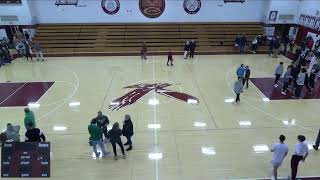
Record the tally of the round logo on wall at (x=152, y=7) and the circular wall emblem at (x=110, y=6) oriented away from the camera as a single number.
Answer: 0

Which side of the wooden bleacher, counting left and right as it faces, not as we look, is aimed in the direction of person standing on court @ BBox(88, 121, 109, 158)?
front

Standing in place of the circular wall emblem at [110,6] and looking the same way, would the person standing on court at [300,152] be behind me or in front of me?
in front

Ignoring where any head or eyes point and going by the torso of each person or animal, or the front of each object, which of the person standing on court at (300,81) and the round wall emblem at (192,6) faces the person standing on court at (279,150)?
the round wall emblem

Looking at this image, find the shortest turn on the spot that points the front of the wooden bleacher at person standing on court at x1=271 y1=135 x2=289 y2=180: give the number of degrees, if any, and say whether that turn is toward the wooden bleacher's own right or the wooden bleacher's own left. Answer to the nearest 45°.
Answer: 0° — it already faces them

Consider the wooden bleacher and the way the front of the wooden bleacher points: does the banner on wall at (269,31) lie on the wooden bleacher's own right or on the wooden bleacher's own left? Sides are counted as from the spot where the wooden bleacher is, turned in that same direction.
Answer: on the wooden bleacher's own left

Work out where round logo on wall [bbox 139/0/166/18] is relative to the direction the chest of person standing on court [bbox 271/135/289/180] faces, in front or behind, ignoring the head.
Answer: in front

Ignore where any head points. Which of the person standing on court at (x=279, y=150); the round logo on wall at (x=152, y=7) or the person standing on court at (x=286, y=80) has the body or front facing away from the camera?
the person standing on court at (x=279, y=150)

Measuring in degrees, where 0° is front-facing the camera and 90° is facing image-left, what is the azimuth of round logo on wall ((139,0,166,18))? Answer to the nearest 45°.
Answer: approximately 0°

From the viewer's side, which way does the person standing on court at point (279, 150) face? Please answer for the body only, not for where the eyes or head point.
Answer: away from the camera

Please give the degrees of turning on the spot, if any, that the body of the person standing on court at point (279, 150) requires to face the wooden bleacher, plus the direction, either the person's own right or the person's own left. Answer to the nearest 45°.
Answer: approximately 45° to the person's own left
